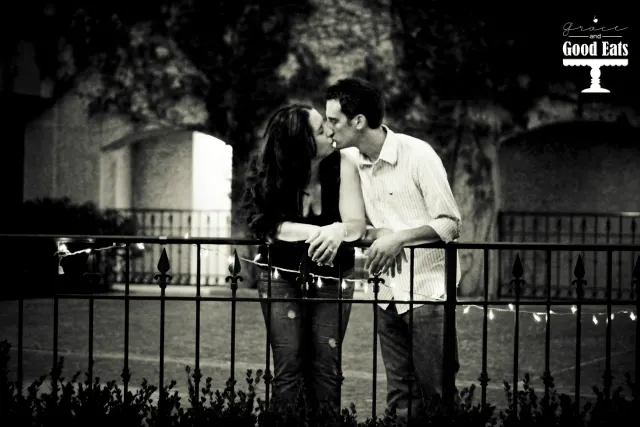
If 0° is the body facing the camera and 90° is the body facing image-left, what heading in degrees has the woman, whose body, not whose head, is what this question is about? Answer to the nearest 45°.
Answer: approximately 0°

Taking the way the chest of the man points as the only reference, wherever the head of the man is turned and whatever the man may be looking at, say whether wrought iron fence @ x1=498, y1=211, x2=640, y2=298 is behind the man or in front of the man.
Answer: behind

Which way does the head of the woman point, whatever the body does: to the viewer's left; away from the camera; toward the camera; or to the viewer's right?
to the viewer's right

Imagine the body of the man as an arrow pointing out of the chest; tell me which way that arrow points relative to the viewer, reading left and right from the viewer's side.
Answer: facing the viewer and to the left of the viewer
